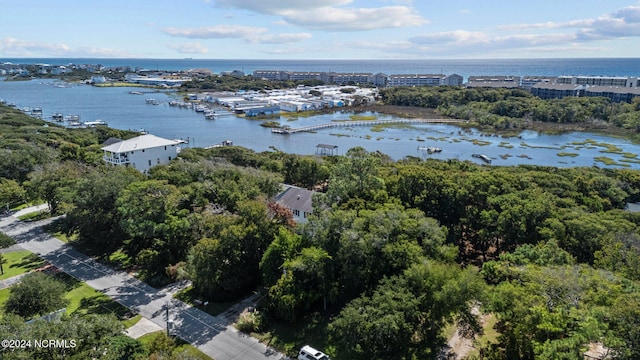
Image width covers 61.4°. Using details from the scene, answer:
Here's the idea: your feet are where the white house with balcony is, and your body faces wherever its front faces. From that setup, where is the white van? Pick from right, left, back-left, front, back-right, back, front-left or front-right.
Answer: front-left

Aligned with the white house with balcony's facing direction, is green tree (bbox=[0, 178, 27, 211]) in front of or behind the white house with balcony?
in front

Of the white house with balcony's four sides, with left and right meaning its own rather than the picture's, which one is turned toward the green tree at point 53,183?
front

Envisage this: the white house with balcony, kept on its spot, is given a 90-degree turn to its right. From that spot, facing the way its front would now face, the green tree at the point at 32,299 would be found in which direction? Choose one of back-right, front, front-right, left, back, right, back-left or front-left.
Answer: back-left

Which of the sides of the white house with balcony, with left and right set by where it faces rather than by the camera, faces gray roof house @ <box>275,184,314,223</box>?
left

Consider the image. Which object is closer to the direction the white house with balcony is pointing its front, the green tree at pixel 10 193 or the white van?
the green tree

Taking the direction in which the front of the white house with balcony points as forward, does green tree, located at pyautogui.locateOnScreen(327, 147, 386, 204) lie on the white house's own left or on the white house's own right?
on the white house's own left

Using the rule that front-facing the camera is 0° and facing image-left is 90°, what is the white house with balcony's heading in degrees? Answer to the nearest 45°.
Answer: approximately 45°
